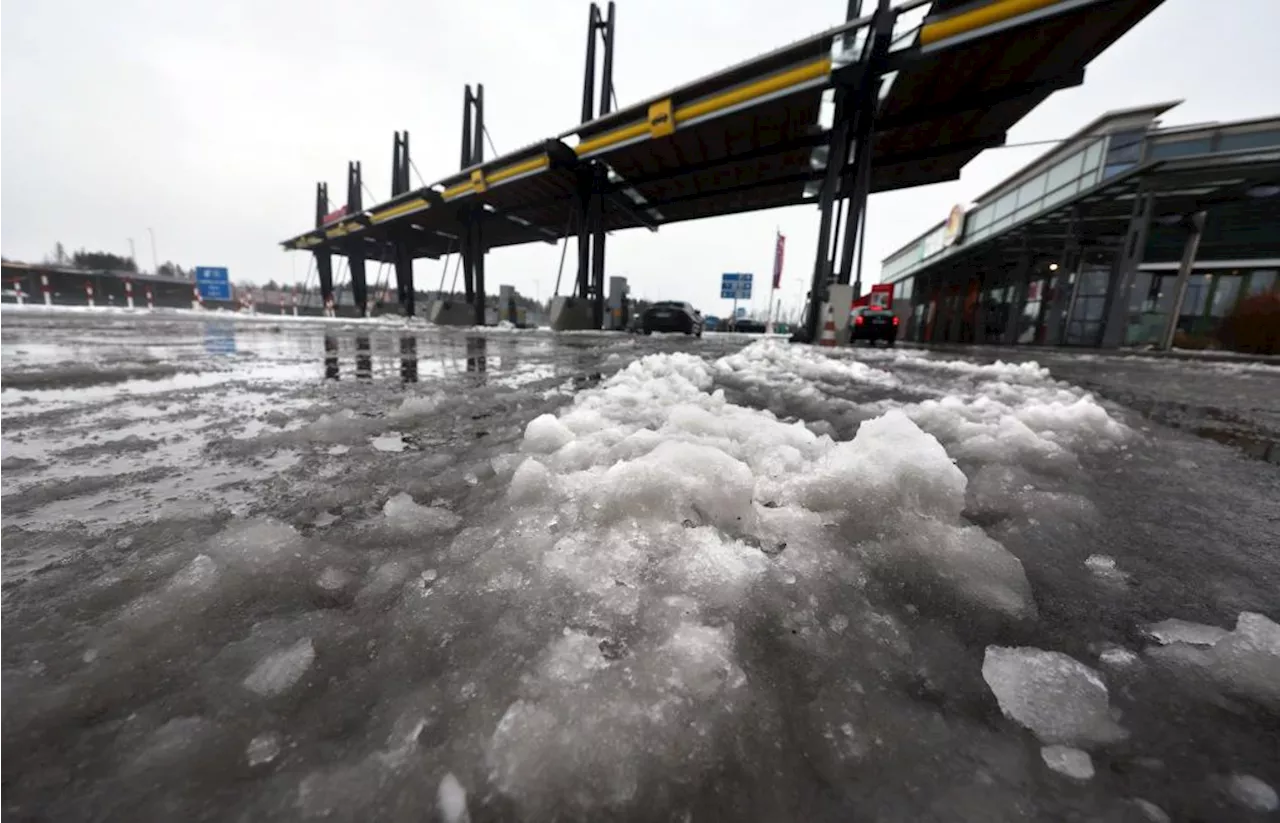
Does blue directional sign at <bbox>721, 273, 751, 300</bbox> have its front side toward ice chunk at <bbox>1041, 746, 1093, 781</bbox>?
yes

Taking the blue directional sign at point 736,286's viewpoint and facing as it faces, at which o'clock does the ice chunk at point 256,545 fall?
The ice chunk is roughly at 12 o'clock from the blue directional sign.

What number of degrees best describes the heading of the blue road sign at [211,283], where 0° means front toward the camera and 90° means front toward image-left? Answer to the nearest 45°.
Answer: approximately 0°

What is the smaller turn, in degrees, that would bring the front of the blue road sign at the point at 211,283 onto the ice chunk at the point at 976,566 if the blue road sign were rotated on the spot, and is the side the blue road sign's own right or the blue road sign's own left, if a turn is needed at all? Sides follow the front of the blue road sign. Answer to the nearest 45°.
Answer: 0° — it already faces it

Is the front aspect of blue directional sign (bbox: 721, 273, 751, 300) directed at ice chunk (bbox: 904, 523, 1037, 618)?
yes

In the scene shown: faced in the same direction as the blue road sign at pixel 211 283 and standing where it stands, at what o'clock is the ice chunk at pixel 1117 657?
The ice chunk is roughly at 12 o'clock from the blue road sign.

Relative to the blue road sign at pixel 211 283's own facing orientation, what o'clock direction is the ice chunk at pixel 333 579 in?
The ice chunk is roughly at 12 o'clock from the blue road sign.

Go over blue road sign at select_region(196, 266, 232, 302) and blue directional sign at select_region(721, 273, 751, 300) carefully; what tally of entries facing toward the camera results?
2

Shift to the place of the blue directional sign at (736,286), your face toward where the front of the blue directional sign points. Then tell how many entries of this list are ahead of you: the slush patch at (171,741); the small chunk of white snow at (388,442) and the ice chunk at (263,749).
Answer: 3
